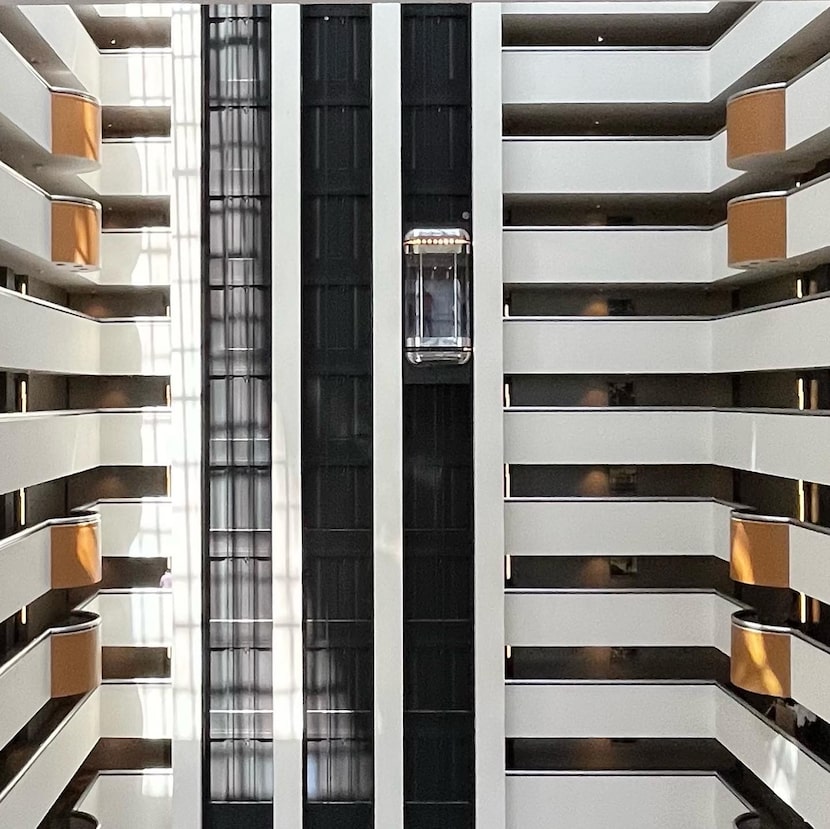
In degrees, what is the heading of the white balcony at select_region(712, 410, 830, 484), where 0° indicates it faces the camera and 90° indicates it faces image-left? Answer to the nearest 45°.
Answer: approximately 45°

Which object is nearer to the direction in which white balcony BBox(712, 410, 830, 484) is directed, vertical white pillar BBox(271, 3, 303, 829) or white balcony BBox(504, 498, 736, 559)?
the vertical white pillar
